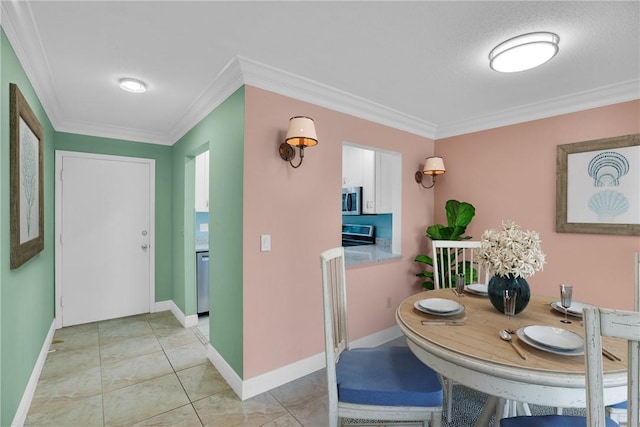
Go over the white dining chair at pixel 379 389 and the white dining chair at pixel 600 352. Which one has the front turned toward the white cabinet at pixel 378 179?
the white dining chair at pixel 600 352

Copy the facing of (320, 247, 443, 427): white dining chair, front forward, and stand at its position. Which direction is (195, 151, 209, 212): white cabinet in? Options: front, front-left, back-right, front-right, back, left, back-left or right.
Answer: back-left

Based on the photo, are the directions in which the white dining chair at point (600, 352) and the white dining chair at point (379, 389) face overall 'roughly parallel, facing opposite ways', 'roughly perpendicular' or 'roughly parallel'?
roughly perpendicular

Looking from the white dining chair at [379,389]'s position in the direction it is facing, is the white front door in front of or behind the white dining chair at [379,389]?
behind

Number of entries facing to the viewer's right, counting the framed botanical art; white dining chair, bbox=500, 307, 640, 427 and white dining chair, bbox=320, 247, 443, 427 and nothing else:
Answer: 2

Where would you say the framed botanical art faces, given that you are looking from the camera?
facing to the right of the viewer

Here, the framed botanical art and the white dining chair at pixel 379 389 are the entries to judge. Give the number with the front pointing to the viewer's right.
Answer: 2

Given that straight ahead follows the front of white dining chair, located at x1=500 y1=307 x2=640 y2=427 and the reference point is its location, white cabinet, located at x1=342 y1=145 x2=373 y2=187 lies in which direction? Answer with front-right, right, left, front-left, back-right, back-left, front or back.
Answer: front

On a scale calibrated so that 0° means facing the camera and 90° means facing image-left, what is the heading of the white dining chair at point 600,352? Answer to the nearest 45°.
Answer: approximately 135°

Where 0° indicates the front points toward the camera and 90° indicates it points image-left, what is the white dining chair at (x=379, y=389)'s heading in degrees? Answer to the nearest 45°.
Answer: approximately 270°

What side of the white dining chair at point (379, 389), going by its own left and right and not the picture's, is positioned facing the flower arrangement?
front

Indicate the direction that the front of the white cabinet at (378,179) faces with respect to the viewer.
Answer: facing the viewer and to the right of the viewer

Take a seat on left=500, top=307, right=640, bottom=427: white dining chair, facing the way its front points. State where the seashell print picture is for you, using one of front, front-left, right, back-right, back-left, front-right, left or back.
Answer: front-right
